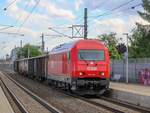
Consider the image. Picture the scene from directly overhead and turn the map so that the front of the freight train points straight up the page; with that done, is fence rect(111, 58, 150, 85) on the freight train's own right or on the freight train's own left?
on the freight train's own left

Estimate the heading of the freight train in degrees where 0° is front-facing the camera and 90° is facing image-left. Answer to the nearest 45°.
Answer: approximately 315°
